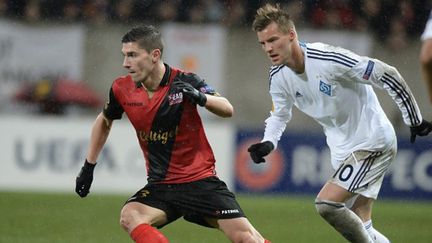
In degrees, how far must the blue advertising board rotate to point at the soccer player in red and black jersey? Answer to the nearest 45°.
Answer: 0° — it already faces them

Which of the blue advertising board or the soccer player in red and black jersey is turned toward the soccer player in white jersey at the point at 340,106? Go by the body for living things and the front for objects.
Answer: the blue advertising board

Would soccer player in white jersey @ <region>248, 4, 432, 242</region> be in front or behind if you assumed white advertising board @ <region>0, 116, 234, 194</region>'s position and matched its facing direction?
in front

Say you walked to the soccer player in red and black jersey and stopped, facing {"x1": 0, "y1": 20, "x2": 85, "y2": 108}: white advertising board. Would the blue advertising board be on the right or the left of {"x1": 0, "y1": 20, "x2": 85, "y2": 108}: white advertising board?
right

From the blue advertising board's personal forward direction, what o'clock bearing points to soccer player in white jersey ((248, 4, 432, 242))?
The soccer player in white jersey is roughly at 12 o'clock from the blue advertising board.

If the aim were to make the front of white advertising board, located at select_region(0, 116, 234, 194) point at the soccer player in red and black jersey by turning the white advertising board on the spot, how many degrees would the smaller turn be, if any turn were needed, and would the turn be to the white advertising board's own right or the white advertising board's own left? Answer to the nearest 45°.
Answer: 0° — it already faces them

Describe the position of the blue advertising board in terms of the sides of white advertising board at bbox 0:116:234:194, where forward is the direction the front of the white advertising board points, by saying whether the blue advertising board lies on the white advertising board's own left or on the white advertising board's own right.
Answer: on the white advertising board's own left

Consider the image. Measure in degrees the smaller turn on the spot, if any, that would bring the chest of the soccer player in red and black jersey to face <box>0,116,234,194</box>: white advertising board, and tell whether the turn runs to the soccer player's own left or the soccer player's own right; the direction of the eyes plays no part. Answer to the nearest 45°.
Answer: approximately 135° to the soccer player's own right

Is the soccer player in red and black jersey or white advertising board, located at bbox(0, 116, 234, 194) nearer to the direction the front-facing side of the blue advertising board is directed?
the soccer player in red and black jersey
